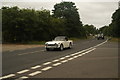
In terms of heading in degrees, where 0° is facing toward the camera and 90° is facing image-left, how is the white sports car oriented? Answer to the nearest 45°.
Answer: approximately 45°
